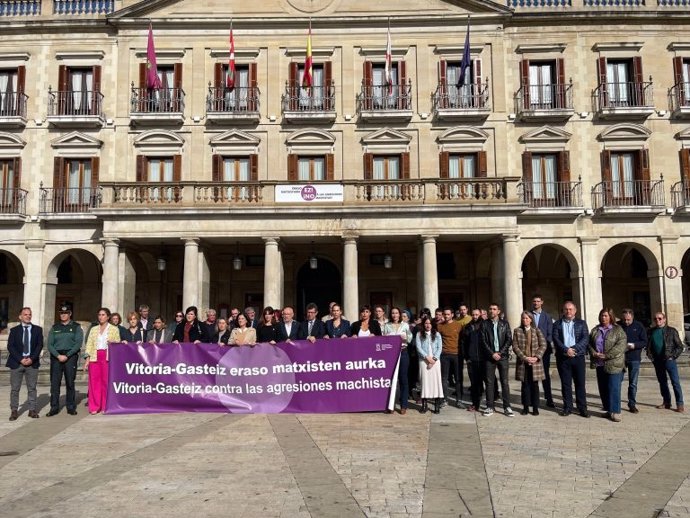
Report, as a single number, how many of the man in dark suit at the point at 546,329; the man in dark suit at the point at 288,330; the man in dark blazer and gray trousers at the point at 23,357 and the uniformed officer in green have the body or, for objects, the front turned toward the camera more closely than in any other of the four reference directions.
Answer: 4

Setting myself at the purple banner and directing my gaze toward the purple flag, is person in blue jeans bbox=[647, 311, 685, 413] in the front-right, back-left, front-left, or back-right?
back-right

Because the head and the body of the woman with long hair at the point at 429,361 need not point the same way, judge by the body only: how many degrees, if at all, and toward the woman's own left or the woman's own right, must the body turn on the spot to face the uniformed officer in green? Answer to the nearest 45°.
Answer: approximately 90° to the woman's own right

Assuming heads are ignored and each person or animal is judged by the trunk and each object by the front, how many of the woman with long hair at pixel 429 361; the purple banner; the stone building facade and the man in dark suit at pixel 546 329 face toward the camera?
4

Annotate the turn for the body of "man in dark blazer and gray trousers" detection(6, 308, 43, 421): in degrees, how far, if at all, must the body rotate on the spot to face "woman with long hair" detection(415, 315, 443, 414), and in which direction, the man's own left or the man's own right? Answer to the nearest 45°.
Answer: approximately 45° to the man's own left

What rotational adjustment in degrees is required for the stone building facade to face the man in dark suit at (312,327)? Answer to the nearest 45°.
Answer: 0° — it already faces them

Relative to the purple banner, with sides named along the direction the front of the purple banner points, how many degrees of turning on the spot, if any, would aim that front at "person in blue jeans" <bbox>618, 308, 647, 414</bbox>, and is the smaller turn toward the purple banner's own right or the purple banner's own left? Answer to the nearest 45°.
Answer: approximately 90° to the purple banner's own left

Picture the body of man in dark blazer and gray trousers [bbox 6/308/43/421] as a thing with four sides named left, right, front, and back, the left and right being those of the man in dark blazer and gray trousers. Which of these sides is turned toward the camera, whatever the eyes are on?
front

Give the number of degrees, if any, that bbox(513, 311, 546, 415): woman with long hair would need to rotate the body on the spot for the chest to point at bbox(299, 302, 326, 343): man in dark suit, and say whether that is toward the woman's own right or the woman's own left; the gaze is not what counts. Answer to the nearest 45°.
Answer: approximately 90° to the woman's own right

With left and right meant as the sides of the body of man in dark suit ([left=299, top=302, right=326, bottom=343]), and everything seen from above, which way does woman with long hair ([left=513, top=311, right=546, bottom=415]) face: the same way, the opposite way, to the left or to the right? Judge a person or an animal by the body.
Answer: the same way

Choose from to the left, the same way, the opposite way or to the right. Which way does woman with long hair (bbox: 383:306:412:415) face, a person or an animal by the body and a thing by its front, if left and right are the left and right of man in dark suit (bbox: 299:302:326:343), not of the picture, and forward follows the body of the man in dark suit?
the same way

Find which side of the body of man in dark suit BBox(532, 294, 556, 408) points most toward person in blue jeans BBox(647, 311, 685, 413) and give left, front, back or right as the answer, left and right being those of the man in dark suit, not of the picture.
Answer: left

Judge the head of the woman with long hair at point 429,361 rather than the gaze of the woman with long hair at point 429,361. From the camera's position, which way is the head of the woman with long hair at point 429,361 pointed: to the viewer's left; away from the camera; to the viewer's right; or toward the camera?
toward the camera

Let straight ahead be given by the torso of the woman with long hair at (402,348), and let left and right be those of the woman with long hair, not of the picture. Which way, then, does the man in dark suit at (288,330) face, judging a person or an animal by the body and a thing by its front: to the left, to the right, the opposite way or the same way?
the same way

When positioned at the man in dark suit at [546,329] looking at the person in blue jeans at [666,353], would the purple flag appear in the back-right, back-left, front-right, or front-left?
back-left

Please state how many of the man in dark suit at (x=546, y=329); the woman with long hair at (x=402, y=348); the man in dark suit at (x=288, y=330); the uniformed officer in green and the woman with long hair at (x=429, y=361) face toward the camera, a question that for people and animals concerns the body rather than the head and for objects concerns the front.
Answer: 5

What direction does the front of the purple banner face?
toward the camera

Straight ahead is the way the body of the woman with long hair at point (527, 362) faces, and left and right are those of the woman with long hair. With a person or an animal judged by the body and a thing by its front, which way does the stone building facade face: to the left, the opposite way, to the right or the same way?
the same way

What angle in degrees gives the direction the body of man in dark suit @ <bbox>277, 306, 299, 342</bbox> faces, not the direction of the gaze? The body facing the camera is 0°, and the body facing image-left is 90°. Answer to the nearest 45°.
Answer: approximately 0°

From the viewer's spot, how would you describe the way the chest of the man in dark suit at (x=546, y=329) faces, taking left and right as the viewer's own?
facing the viewer
